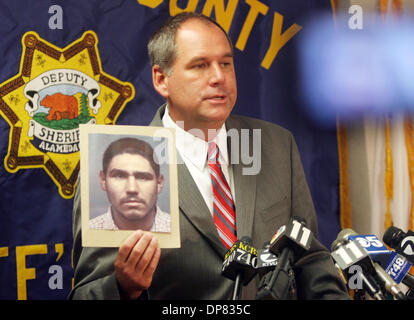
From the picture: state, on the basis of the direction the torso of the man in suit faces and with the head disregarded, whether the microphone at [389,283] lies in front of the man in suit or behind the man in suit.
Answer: in front

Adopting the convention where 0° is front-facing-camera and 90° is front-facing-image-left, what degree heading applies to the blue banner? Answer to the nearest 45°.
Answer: approximately 0°

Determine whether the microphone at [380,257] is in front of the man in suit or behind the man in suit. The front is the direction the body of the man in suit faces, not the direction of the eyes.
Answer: in front

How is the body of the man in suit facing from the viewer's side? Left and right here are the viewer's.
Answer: facing the viewer and to the right of the viewer

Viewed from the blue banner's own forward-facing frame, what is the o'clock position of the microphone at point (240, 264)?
The microphone is roughly at 11 o'clock from the blue banner.

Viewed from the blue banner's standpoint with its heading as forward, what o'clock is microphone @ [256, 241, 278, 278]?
The microphone is roughly at 11 o'clock from the blue banner.

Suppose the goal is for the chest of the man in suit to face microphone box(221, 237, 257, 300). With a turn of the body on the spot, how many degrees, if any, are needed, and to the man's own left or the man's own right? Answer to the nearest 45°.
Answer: approximately 45° to the man's own right

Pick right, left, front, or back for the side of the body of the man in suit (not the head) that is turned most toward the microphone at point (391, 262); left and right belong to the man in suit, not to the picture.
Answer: front

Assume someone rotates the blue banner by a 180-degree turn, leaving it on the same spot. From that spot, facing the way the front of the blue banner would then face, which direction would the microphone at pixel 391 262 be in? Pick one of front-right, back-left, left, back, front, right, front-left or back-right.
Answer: back-right

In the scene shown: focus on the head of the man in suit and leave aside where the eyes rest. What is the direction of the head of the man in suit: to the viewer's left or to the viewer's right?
to the viewer's right

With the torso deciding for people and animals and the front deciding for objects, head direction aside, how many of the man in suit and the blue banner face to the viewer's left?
0

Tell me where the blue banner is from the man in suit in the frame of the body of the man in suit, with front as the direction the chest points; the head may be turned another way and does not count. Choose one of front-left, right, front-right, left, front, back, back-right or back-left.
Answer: back
